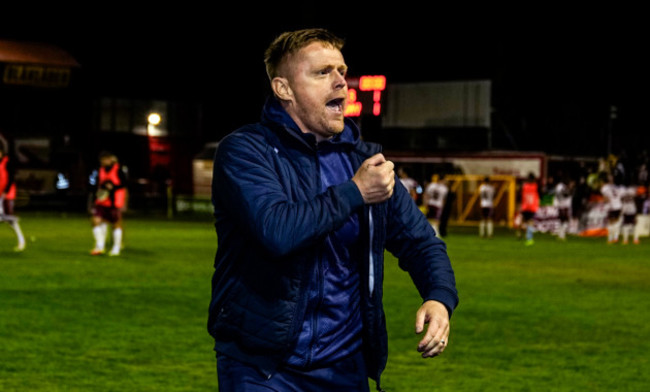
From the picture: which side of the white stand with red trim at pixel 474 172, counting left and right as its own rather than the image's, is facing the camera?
front

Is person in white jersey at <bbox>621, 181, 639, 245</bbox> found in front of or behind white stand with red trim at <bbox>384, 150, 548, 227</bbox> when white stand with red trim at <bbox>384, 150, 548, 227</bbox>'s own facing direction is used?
in front

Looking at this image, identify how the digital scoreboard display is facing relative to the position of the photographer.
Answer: facing the viewer

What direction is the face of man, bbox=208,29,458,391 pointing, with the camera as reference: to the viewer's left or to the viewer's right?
to the viewer's right

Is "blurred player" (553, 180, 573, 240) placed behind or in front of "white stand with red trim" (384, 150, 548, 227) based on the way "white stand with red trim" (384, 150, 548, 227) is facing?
in front
